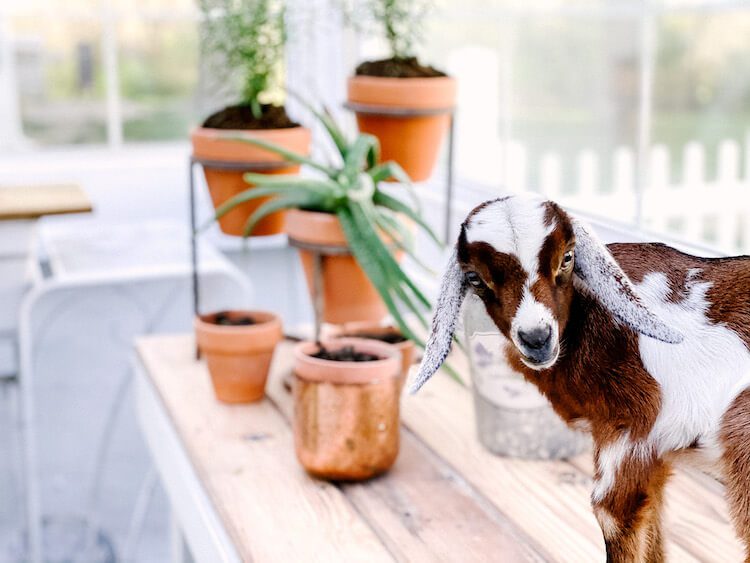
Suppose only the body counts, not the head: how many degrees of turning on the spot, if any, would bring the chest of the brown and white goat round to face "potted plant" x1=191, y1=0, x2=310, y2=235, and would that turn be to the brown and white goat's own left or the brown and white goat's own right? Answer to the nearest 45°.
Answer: approximately 90° to the brown and white goat's own right

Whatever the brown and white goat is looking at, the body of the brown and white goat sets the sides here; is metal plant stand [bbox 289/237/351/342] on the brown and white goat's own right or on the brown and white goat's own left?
on the brown and white goat's own right

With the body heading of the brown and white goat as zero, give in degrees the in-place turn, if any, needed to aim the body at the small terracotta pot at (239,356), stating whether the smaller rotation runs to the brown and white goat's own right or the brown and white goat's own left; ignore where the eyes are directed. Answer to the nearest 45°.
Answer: approximately 90° to the brown and white goat's own right

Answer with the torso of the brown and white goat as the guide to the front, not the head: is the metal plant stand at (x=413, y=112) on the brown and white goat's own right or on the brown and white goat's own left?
on the brown and white goat's own right

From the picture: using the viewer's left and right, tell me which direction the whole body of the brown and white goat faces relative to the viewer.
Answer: facing the viewer and to the left of the viewer
